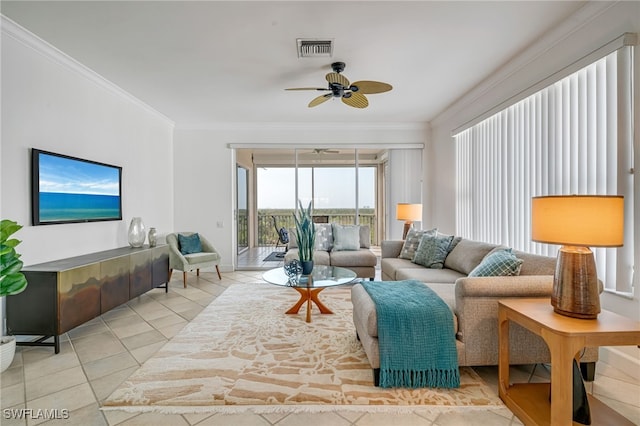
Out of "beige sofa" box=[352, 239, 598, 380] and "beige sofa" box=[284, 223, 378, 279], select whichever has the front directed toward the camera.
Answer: "beige sofa" box=[284, 223, 378, 279]

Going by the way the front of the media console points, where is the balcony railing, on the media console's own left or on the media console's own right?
on the media console's own left

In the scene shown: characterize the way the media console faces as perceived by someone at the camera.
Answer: facing the viewer and to the right of the viewer

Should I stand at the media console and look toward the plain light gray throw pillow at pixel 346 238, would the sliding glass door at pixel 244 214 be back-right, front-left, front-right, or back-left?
front-left

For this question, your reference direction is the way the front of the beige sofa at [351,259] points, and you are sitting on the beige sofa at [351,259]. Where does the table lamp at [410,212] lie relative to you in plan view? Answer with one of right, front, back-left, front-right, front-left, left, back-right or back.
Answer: left

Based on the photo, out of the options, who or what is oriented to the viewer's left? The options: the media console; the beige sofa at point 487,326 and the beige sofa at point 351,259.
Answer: the beige sofa at point 487,326

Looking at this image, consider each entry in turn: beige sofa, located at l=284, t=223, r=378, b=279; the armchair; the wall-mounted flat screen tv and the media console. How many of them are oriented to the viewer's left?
0

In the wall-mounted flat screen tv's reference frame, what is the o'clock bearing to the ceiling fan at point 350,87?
The ceiling fan is roughly at 12 o'clock from the wall-mounted flat screen tv.

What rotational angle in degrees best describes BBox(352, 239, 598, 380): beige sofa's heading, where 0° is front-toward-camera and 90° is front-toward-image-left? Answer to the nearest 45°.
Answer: approximately 90°

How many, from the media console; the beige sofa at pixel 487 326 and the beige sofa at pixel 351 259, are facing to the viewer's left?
1

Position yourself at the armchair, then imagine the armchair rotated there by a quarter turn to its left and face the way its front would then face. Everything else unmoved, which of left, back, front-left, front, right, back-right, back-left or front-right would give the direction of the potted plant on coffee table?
right

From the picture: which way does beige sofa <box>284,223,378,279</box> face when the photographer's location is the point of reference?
facing the viewer

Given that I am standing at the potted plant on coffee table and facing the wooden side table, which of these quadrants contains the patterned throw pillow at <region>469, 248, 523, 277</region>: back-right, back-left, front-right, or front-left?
front-left

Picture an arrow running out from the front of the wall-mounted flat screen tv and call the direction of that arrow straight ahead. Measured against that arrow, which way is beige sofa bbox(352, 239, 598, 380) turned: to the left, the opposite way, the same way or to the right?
the opposite way

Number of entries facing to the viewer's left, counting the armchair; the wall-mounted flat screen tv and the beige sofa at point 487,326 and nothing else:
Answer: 1

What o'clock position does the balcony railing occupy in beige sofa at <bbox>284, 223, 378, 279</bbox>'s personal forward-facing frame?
The balcony railing is roughly at 5 o'clock from the beige sofa.
